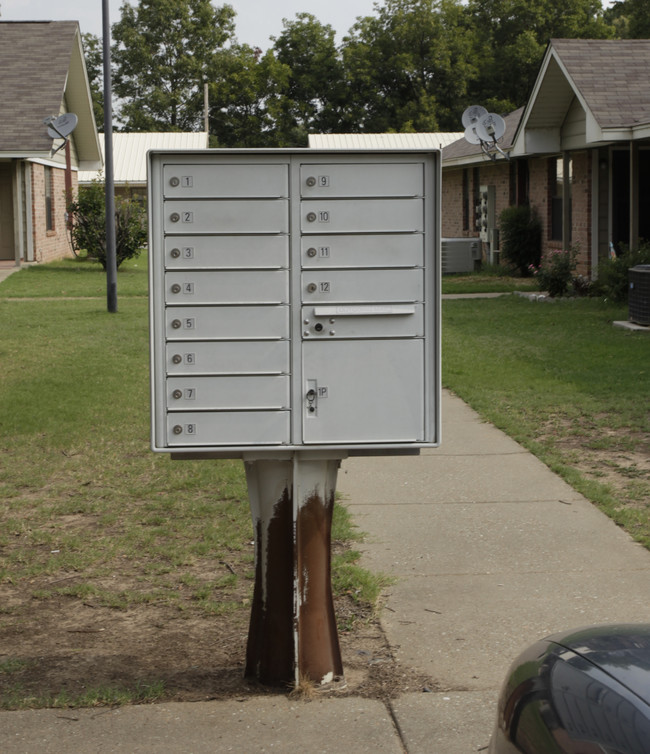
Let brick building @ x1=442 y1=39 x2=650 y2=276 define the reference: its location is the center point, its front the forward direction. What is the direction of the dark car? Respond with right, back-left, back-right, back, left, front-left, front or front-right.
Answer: front-left

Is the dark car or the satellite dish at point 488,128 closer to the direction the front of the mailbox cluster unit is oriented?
the dark car

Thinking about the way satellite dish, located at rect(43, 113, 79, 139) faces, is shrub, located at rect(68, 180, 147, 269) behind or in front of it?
behind

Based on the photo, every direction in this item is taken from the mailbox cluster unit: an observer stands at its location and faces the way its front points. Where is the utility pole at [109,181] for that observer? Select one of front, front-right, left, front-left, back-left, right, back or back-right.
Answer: back

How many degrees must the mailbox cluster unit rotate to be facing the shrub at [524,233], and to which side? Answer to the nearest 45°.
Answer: approximately 180°

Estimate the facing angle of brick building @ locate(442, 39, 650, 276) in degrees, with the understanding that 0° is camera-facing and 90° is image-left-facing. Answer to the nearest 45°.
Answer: approximately 45°

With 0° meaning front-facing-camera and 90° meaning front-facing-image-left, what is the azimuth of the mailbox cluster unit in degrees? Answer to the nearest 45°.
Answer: approximately 0°
